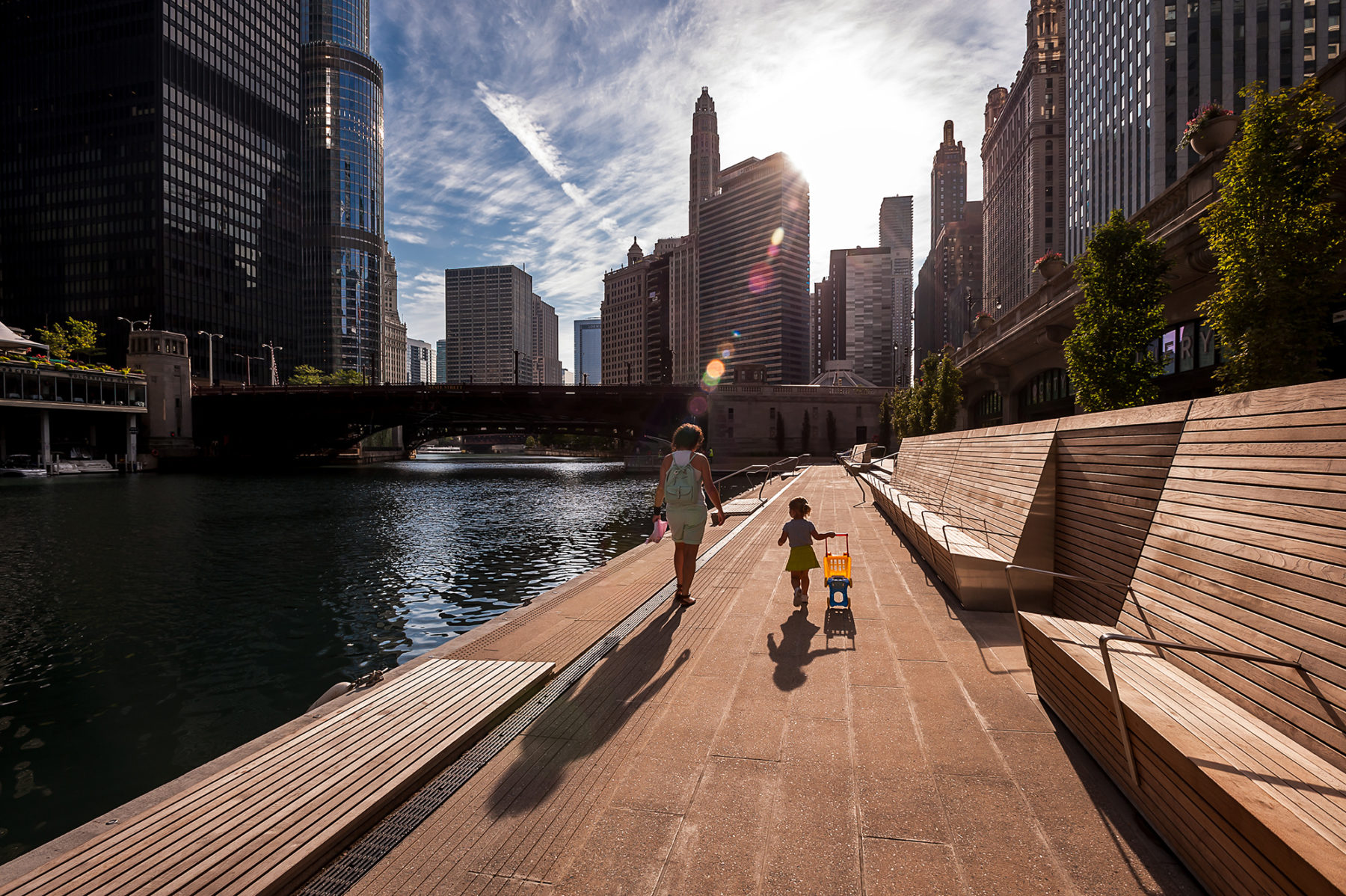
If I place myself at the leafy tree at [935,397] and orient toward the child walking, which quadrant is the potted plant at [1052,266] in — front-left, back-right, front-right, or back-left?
front-left

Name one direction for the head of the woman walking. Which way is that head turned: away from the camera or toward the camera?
away from the camera

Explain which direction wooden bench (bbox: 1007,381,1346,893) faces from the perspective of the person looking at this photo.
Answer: facing the viewer and to the left of the viewer

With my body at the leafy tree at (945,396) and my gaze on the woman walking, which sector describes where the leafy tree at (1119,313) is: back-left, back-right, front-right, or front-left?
front-left

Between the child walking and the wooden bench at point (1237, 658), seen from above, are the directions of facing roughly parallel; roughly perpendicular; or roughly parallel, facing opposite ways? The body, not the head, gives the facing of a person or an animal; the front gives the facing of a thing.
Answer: roughly perpendicular

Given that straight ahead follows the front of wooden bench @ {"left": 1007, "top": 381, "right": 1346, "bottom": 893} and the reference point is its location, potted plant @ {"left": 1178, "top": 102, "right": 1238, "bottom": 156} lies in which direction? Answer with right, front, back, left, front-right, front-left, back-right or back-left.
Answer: back-right

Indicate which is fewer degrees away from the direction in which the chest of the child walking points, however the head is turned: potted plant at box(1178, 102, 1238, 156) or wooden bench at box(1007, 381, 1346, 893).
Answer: the potted plant

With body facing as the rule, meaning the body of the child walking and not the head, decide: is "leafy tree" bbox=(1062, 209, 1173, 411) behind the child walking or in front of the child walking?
in front

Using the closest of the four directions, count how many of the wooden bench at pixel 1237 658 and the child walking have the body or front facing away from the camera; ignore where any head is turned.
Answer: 1

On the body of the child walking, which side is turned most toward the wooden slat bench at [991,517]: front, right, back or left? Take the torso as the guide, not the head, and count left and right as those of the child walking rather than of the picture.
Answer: right

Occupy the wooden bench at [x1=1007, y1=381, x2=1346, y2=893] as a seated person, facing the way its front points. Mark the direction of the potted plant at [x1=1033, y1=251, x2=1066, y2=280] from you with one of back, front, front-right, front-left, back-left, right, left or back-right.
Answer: back-right

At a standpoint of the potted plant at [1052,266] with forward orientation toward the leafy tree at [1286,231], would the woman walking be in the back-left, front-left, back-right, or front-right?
front-right

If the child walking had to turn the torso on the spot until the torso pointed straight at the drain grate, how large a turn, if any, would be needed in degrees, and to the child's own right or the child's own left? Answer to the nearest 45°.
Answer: approximately 180°

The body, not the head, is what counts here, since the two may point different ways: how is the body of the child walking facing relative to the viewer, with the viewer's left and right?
facing away from the viewer
